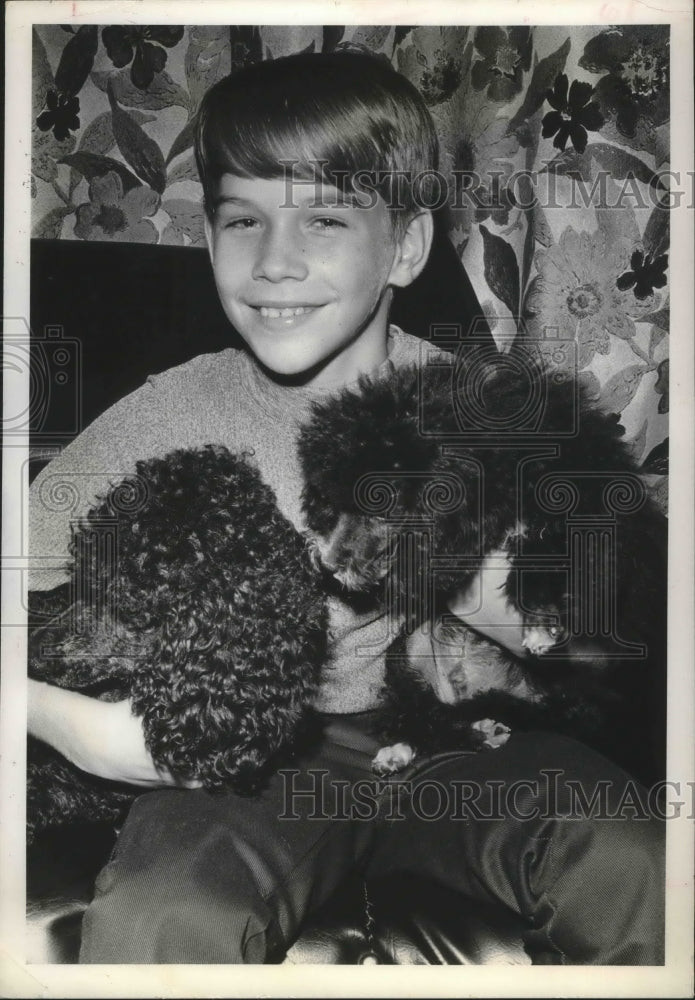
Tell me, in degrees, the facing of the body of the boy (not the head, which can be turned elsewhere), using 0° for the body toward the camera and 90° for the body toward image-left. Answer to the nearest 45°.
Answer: approximately 0°

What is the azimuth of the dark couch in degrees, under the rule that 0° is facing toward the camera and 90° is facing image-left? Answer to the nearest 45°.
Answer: approximately 0°
